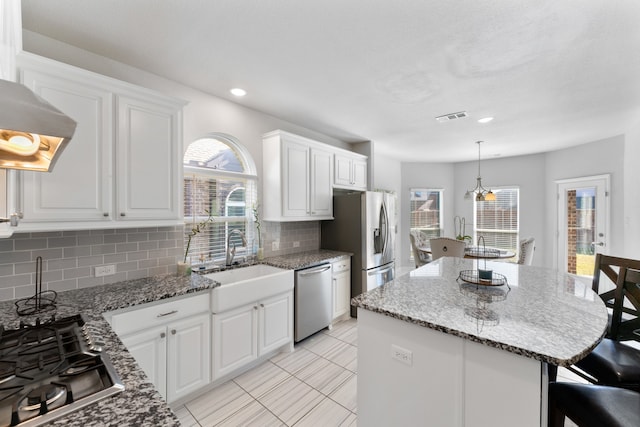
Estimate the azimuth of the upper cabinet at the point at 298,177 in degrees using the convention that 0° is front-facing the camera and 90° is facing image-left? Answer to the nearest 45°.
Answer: approximately 315°

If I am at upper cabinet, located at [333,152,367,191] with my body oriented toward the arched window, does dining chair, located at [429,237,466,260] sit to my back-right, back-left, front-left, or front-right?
back-left

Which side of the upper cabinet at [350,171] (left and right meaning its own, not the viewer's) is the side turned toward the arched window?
right

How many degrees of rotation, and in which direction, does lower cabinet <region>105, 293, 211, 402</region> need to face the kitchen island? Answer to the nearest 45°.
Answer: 0° — it already faces it

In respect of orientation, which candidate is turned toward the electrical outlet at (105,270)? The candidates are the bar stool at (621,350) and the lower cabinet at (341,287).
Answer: the bar stool

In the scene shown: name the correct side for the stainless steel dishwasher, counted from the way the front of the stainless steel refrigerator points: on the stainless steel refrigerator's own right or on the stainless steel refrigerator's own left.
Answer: on the stainless steel refrigerator's own right

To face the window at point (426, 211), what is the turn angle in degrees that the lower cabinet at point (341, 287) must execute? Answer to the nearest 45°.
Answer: approximately 90° to its left

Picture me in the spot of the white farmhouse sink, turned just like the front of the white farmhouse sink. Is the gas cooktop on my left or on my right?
on my right

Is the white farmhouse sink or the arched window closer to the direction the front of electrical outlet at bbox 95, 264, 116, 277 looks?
the white farmhouse sink

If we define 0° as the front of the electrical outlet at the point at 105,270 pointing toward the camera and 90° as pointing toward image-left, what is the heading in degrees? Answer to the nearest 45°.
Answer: approximately 0°
